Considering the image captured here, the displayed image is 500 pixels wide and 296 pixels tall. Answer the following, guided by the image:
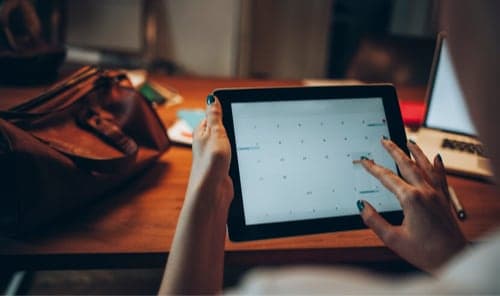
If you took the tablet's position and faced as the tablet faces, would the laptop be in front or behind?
behind

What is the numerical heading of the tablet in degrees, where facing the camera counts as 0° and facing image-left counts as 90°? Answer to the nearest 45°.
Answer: approximately 0°
